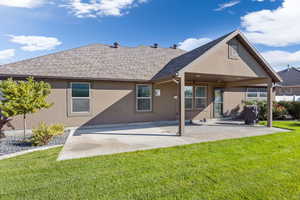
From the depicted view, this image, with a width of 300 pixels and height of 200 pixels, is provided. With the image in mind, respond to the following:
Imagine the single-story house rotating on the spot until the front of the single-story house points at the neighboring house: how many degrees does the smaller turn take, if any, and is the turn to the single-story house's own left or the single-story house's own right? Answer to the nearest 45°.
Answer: approximately 45° to the single-story house's own right

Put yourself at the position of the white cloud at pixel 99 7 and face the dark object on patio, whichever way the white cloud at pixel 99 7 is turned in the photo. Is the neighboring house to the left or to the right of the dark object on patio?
left

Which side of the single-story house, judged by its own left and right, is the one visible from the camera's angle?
back
